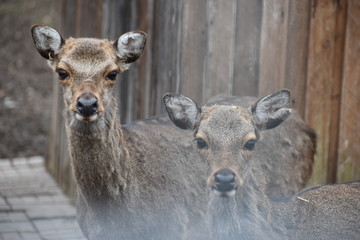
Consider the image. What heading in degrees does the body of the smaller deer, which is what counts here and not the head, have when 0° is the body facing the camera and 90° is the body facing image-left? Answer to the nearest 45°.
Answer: approximately 45°

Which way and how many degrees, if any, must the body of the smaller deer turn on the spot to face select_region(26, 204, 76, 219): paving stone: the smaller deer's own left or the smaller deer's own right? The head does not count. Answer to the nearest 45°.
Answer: approximately 90° to the smaller deer's own right

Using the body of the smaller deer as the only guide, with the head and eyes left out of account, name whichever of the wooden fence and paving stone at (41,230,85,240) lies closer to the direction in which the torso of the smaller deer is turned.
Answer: the paving stone

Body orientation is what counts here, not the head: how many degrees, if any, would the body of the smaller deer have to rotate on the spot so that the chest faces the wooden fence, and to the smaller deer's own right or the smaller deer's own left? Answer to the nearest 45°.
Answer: approximately 135° to the smaller deer's own right

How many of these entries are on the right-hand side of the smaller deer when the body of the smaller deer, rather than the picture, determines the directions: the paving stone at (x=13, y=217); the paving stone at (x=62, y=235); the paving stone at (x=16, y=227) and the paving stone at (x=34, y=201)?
4

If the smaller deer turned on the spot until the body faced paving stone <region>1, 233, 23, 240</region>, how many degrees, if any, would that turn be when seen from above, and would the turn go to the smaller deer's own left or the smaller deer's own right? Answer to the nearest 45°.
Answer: approximately 90° to the smaller deer's own right

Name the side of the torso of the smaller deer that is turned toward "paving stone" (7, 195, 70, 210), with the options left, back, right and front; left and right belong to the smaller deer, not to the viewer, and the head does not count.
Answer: right

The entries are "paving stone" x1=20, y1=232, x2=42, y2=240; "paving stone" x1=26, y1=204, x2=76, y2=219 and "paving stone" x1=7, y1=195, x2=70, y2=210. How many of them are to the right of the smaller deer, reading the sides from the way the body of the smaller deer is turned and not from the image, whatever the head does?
3

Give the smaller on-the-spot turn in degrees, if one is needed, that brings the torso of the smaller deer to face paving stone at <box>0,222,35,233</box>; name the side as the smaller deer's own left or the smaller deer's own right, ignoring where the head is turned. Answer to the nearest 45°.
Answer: approximately 90° to the smaller deer's own right

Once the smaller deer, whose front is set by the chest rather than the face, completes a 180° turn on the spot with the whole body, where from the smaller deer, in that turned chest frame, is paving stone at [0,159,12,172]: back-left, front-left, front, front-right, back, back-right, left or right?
left
